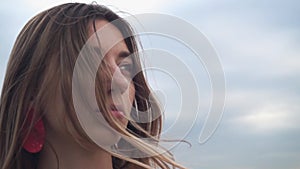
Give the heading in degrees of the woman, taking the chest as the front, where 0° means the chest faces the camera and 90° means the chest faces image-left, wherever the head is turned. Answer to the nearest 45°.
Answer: approximately 315°

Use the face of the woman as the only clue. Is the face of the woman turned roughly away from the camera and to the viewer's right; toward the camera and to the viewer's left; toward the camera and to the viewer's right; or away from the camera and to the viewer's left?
toward the camera and to the viewer's right
